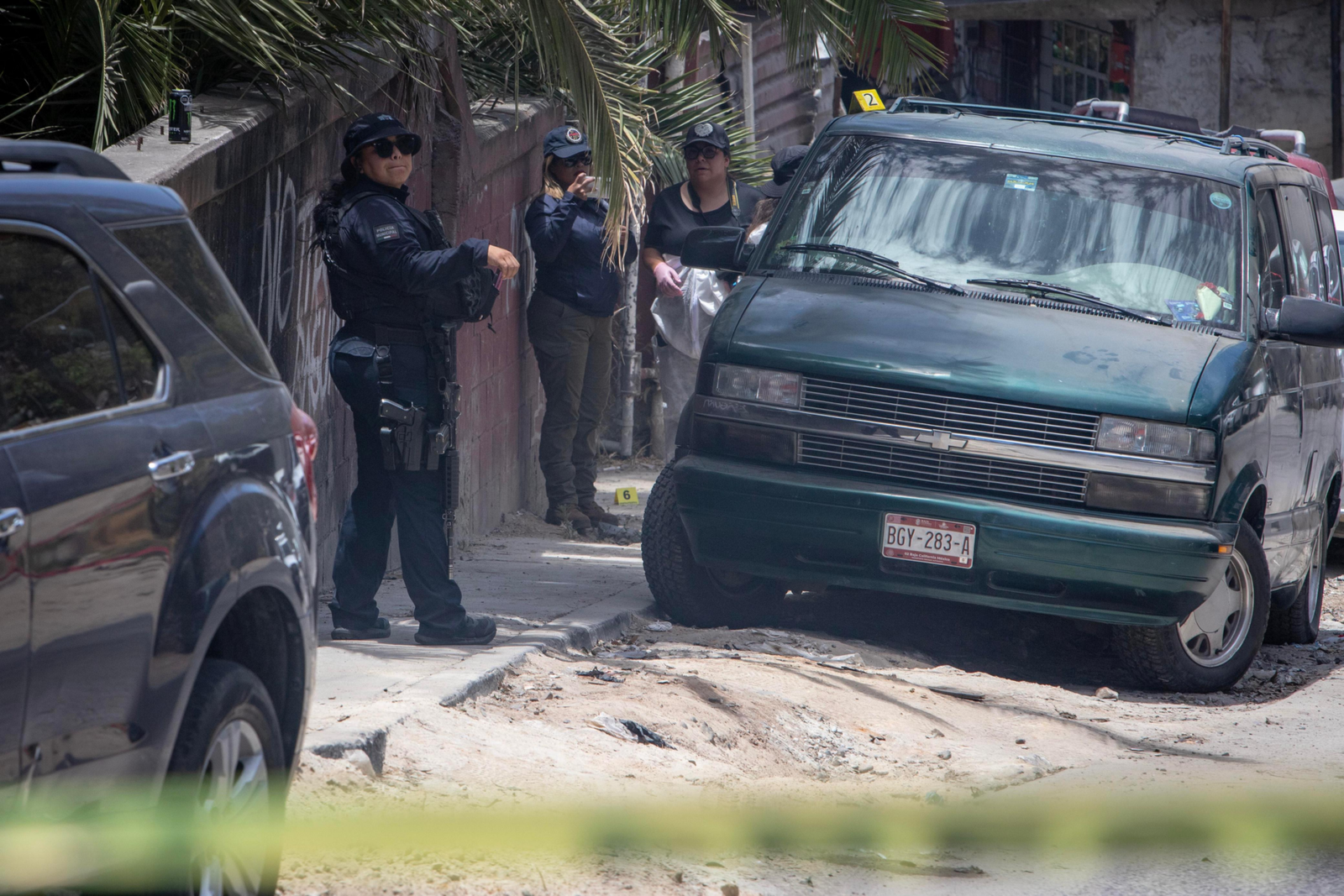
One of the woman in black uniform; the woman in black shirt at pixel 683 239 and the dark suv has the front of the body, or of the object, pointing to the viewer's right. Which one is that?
the woman in black uniform

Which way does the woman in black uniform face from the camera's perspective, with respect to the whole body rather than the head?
to the viewer's right

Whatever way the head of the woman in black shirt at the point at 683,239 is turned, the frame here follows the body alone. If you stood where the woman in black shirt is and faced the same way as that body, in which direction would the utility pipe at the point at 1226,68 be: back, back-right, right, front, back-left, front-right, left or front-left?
back-left

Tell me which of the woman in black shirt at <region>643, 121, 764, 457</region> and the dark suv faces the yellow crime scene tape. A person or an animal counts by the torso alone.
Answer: the woman in black shirt

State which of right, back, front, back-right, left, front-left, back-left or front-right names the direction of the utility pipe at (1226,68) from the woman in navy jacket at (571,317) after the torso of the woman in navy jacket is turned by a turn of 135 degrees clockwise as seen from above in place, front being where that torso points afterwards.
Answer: back-right

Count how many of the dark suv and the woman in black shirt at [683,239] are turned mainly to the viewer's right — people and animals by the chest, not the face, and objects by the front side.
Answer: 0

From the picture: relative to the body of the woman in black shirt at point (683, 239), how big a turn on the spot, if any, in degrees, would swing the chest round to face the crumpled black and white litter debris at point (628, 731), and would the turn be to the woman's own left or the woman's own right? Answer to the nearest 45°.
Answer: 0° — they already face it

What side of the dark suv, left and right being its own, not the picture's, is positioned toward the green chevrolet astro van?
back

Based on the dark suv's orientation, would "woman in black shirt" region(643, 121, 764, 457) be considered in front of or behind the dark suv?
behind

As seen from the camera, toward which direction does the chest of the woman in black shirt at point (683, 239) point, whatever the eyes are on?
toward the camera
